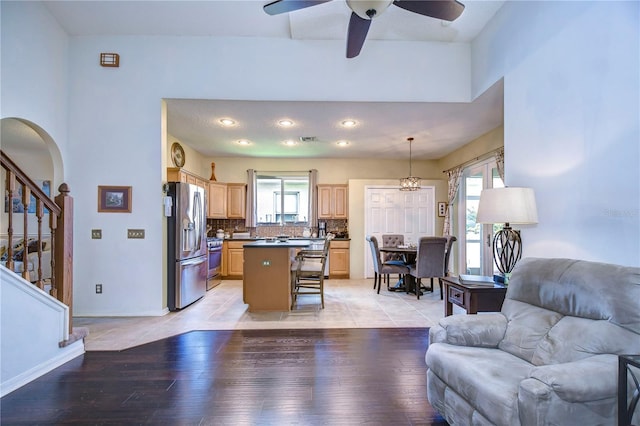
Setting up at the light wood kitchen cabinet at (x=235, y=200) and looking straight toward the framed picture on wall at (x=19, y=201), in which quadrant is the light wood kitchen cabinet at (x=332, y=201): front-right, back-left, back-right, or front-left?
back-left

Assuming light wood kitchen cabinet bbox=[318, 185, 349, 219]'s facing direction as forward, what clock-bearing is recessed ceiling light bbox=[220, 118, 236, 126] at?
The recessed ceiling light is roughly at 1 o'clock from the light wood kitchen cabinet.

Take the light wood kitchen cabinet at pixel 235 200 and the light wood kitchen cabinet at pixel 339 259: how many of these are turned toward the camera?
2

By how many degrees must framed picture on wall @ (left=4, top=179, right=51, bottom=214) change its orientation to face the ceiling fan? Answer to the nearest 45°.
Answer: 0° — it already faces it

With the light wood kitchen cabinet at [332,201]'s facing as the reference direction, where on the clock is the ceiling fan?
The ceiling fan is roughly at 12 o'clock from the light wood kitchen cabinet.

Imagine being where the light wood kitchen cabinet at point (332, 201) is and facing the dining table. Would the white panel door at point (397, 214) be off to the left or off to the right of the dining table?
left

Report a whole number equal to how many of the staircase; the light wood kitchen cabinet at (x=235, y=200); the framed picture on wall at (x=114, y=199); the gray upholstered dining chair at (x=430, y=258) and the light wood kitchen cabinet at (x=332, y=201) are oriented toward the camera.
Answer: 3

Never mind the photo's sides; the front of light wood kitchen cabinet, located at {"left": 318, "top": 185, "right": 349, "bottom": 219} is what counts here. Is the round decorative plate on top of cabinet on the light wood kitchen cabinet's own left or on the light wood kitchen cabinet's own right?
on the light wood kitchen cabinet's own right
